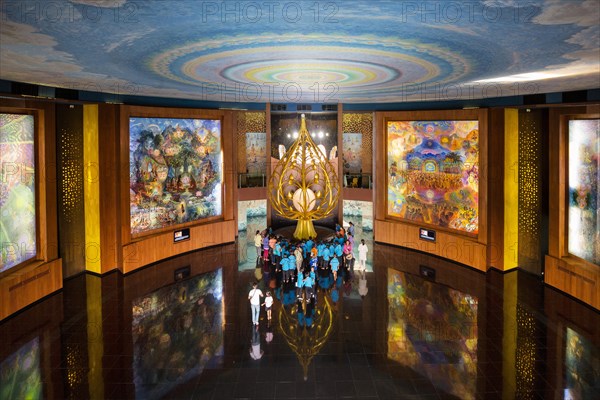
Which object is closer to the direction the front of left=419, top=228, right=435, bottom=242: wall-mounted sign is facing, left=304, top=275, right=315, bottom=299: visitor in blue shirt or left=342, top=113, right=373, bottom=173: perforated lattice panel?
the visitor in blue shirt

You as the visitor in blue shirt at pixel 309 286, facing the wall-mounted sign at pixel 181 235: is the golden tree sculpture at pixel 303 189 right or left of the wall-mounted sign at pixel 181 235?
right

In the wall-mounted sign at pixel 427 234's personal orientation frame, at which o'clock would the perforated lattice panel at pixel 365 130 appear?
The perforated lattice panel is roughly at 4 o'clock from the wall-mounted sign.

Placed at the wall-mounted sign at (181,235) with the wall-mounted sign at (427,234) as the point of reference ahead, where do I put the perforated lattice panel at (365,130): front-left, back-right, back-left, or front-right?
front-left

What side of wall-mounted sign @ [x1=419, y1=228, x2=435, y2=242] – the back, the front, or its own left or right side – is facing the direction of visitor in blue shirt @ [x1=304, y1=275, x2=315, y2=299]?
front

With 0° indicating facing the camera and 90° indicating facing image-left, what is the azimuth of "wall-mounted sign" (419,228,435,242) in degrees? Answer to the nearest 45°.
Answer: approximately 45°

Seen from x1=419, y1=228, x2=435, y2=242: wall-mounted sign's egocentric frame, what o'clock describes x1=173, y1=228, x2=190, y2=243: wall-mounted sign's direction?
x1=173, y1=228, x2=190, y2=243: wall-mounted sign is roughly at 1 o'clock from x1=419, y1=228, x2=435, y2=242: wall-mounted sign.
